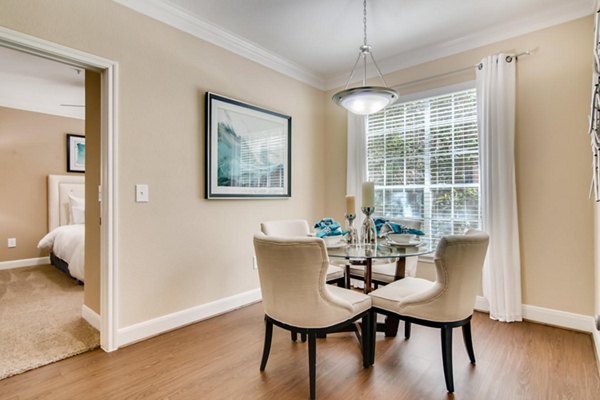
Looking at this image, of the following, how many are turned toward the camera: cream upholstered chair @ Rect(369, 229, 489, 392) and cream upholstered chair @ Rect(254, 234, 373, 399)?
0

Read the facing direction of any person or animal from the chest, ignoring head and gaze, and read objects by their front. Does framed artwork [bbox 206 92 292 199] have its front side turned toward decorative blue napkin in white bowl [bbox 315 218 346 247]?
yes

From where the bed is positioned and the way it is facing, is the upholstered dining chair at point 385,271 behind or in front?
in front

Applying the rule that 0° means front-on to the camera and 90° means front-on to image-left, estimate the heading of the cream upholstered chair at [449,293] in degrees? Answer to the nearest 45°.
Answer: approximately 135°

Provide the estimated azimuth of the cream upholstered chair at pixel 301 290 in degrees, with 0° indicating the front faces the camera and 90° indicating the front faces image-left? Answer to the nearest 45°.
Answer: approximately 225°

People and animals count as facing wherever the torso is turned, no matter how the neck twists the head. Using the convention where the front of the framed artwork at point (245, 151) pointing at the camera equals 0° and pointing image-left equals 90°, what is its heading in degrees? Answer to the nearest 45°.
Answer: approximately 315°

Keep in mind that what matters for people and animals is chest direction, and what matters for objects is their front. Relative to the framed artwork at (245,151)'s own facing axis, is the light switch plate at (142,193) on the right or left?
on its right

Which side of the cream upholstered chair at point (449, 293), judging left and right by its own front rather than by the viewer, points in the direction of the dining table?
front

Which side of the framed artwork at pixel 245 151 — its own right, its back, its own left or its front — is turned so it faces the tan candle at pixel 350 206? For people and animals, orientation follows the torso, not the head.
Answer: front
